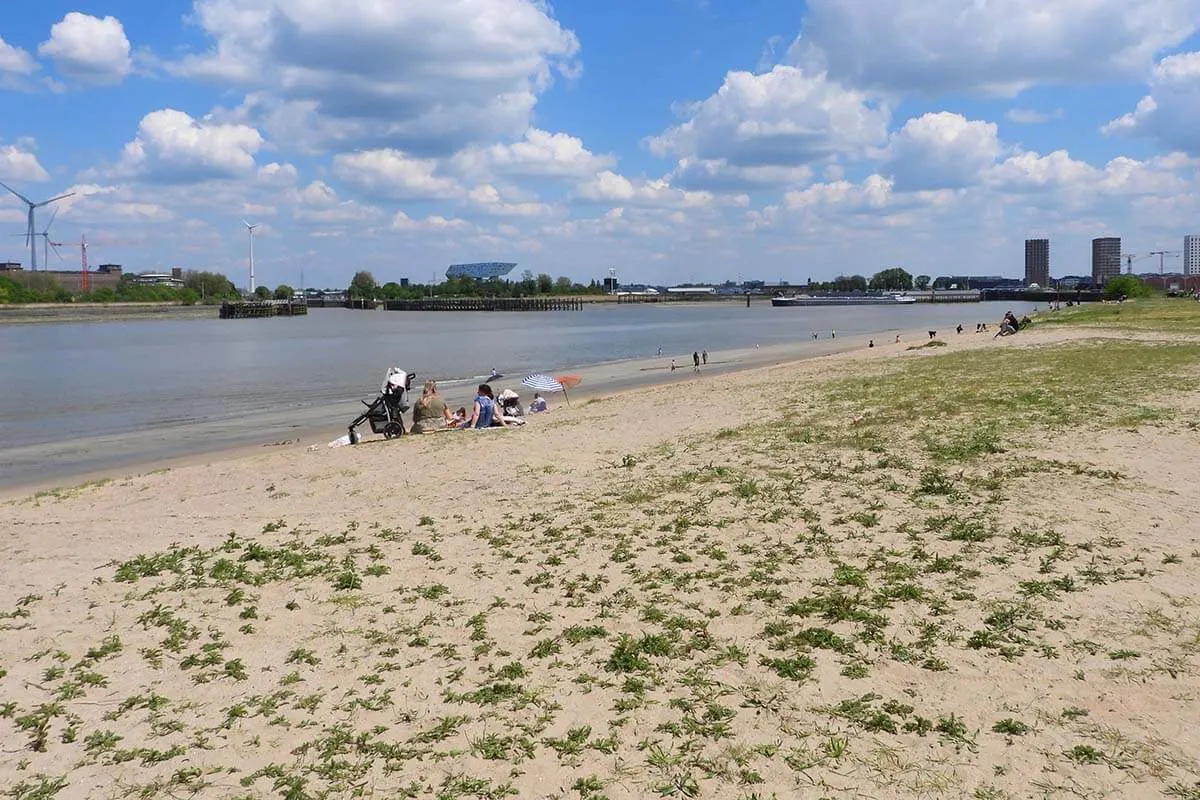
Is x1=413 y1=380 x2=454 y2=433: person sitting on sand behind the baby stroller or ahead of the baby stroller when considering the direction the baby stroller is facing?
behind

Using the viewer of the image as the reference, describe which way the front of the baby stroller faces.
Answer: facing to the left of the viewer

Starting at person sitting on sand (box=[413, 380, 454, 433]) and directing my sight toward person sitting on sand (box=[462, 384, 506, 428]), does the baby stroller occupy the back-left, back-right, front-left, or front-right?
back-right
